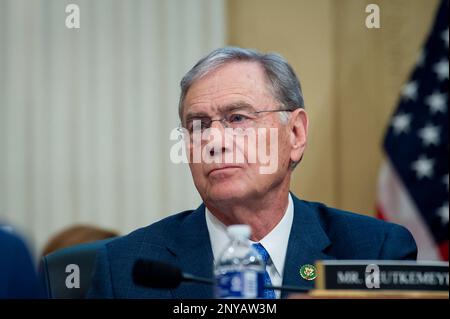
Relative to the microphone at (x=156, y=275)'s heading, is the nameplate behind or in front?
behind

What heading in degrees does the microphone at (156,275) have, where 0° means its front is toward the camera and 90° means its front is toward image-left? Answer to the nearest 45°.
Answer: approximately 90°

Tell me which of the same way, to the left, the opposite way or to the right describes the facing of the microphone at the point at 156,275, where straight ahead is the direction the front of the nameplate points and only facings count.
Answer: to the right

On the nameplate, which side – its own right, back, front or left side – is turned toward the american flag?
back

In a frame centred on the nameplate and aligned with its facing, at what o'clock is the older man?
The older man is roughly at 5 o'clock from the nameplate.

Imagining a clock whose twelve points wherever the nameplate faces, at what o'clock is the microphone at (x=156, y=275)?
The microphone is roughly at 3 o'clock from the nameplate.

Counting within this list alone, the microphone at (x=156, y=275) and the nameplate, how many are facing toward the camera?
1

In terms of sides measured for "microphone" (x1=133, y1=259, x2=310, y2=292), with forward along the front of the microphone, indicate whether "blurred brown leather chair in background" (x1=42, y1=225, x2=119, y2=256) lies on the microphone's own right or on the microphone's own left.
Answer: on the microphone's own right
